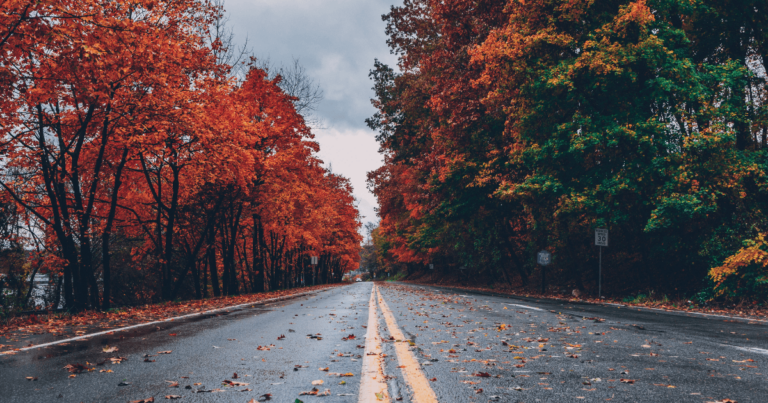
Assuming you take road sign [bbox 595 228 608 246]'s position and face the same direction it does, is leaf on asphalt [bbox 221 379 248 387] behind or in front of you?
in front

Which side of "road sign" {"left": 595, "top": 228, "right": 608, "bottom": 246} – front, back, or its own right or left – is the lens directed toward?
front

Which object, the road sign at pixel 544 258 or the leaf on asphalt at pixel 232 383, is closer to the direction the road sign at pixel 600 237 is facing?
the leaf on asphalt

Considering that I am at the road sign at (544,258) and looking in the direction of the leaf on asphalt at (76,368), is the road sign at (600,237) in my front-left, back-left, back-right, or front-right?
front-left

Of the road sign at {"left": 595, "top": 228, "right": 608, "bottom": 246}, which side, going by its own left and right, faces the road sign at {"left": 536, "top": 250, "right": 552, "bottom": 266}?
back

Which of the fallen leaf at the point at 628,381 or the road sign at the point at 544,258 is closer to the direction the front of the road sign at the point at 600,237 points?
the fallen leaf

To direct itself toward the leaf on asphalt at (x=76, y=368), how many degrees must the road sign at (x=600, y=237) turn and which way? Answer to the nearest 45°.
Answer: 0° — it already faces it

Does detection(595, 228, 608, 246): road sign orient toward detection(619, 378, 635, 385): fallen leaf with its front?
yes
